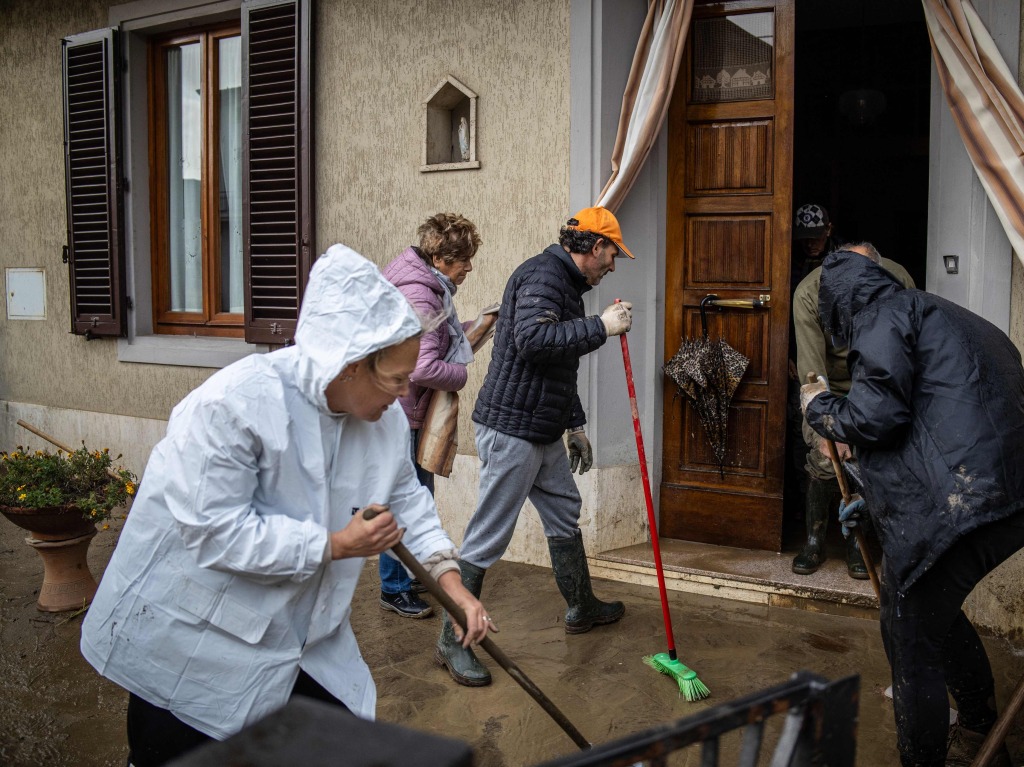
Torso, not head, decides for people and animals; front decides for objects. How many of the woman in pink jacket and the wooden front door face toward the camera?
1

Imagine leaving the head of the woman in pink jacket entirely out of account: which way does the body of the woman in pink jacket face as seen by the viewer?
to the viewer's right

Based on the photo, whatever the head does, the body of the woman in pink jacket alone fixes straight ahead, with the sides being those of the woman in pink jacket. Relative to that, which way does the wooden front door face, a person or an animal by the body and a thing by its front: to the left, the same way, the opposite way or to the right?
to the right

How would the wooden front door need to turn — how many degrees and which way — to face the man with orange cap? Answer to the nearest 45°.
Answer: approximately 45° to its right

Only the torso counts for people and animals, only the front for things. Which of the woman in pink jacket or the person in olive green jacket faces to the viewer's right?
the woman in pink jacket

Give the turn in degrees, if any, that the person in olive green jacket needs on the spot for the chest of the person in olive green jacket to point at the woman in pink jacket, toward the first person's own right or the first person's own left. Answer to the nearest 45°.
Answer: approximately 45° to the first person's own right

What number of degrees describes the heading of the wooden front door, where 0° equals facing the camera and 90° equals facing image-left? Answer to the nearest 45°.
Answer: approximately 0°

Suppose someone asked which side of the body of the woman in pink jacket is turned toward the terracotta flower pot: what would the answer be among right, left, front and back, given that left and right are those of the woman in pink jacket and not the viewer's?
back

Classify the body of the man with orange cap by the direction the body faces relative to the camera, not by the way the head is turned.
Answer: to the viewer's right

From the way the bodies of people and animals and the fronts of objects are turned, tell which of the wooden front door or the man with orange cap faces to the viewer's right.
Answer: the man with orange cap

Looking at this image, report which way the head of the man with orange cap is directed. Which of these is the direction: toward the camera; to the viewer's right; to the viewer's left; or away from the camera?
to the viewer's right

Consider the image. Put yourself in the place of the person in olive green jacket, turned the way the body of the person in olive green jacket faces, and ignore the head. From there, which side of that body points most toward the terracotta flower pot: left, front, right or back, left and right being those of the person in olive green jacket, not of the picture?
right
